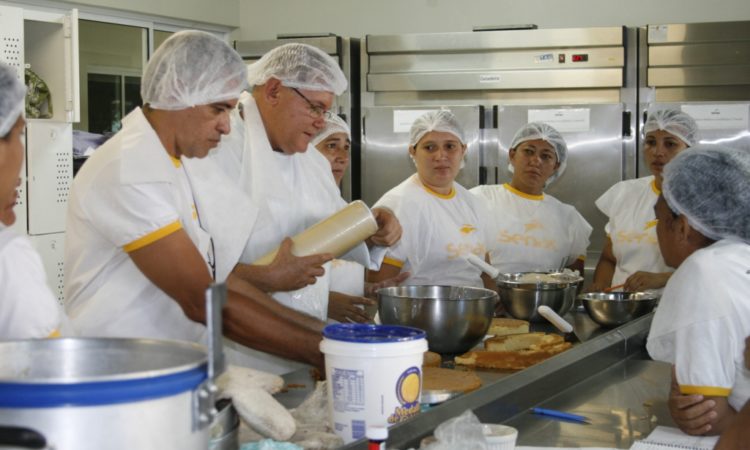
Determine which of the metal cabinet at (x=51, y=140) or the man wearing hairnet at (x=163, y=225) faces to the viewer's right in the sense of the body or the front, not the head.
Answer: the man wearing hairnet

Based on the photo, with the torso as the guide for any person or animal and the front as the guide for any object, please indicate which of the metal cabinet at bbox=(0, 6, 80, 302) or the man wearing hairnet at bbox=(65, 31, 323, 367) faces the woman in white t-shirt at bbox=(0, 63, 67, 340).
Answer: the metal cabinet

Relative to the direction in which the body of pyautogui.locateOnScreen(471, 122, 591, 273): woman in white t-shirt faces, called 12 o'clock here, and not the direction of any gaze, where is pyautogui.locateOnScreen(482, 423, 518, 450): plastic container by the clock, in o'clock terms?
The plastic container is roughly at 12 o'clock from the woman in white t-shirt.

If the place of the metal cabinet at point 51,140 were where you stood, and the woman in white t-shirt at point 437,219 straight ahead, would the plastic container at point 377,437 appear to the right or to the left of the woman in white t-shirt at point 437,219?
right

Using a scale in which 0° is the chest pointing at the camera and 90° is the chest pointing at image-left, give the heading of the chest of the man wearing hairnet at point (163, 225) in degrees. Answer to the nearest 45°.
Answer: approximately 270°

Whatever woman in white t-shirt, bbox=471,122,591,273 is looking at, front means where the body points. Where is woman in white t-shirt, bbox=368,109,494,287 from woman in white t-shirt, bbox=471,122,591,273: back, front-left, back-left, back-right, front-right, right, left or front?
front-right

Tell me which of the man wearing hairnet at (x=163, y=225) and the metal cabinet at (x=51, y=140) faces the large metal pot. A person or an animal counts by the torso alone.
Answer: the metal cabinet

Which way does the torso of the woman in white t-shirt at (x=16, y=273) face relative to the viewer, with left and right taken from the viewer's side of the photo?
facing to the right of the viewer

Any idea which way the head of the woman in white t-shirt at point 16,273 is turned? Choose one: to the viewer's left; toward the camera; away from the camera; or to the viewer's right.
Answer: to the viewer's right

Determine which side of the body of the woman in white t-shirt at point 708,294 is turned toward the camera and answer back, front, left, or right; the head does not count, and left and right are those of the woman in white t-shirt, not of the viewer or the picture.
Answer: left

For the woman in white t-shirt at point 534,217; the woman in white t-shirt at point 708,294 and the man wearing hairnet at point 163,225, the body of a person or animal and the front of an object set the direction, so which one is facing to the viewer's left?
the woman in white t-shirt at point 708,294
